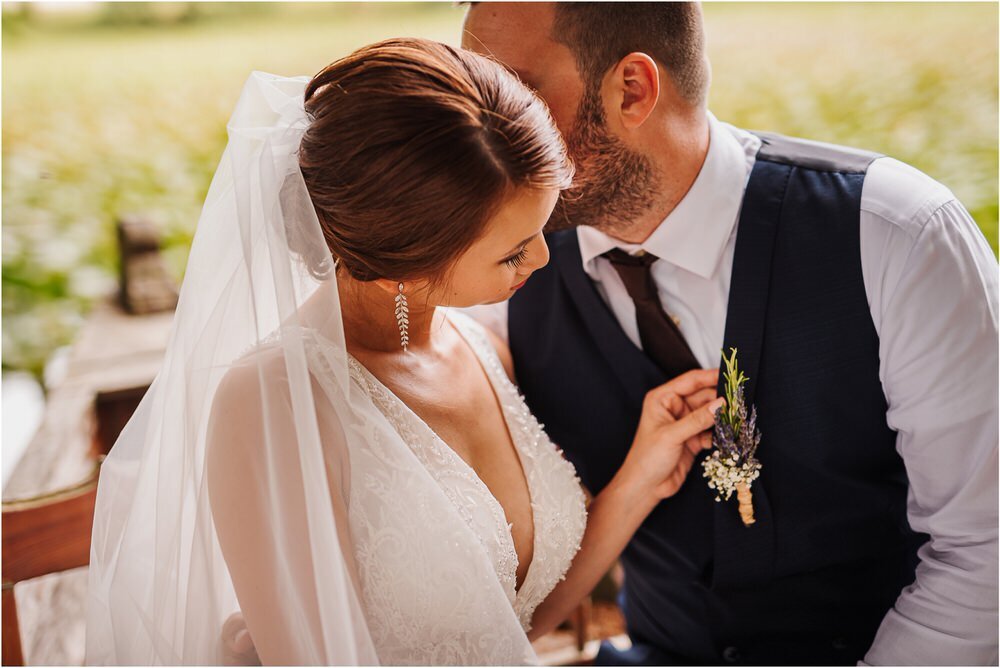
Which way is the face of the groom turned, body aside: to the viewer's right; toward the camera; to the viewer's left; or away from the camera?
to the viewer's left

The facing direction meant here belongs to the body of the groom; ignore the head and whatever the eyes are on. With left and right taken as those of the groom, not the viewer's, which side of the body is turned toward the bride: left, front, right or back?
front

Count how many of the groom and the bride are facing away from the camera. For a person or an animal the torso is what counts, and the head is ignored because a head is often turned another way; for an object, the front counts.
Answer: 0

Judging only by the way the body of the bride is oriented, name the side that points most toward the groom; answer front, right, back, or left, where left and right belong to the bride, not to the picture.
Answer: left

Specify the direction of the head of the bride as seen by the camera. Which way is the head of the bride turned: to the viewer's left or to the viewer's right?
to the viewer's right

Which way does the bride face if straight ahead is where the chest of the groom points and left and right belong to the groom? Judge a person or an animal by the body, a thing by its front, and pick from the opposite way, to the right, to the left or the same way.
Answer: to the left

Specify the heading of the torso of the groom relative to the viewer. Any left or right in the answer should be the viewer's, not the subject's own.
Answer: facing the viewer and to the left of the viewer

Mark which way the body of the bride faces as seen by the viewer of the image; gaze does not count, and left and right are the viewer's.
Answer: facing the viewer and to the right of the viewer
